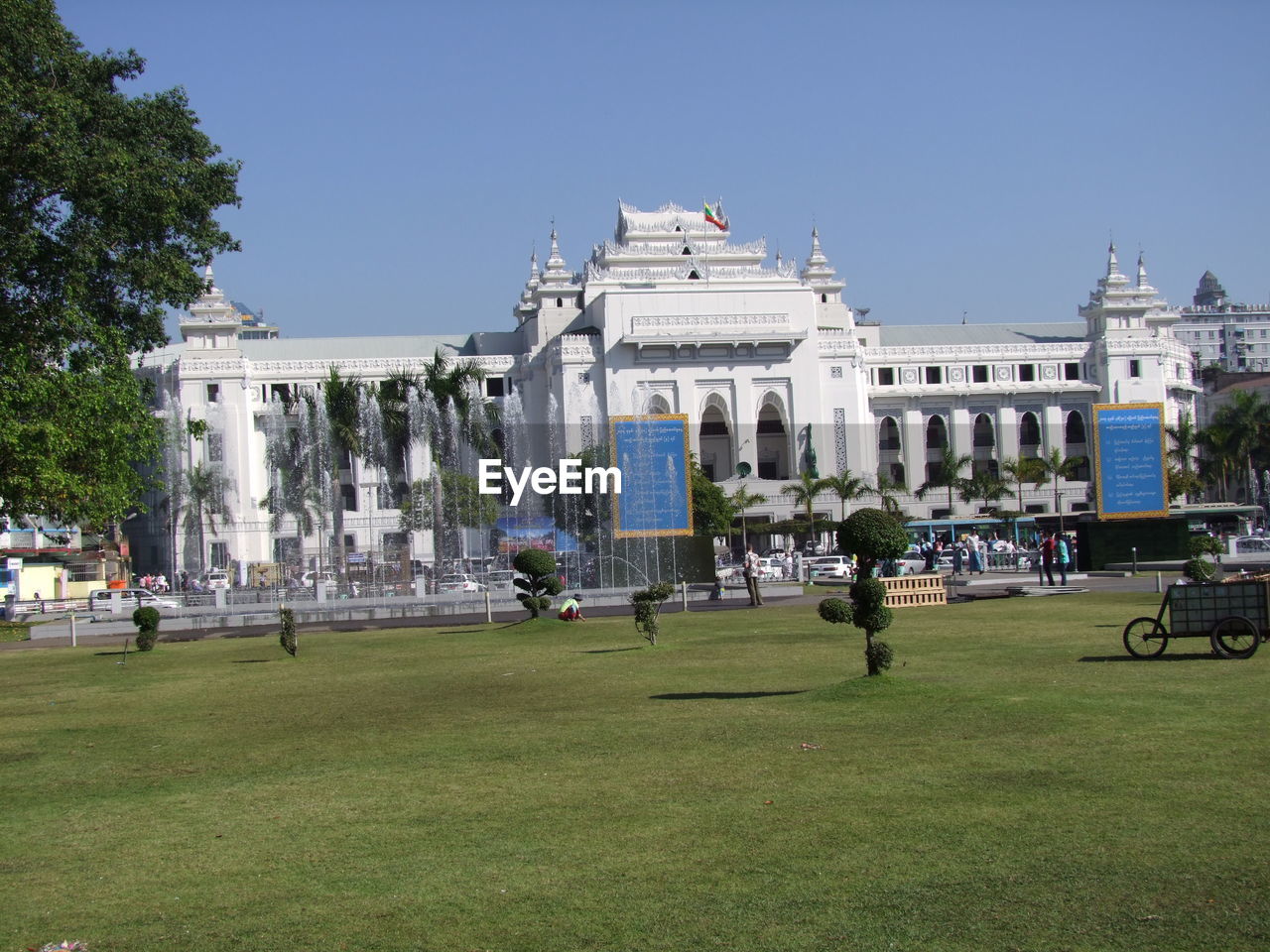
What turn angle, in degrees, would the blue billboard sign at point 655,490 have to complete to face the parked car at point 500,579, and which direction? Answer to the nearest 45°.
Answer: approximately 135° to its right

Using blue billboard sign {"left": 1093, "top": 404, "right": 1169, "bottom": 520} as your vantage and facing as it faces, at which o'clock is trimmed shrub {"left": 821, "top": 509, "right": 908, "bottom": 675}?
The trimmed shrub is roughly at 12 o'clock from the blue billboard sign.

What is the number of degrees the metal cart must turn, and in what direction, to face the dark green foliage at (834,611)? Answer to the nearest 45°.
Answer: approximately 45° to its left

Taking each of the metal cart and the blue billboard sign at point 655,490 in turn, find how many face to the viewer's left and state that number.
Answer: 1

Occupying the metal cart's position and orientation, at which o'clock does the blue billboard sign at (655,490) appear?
The blue billboard sign is roughly at 2 o'clock from the metal cart.

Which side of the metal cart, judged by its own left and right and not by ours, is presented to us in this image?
left

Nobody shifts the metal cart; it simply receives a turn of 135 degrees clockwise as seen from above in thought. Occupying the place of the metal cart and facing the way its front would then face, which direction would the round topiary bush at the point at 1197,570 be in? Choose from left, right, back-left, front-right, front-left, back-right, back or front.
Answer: front-left

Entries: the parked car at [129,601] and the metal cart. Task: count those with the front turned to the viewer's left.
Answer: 1

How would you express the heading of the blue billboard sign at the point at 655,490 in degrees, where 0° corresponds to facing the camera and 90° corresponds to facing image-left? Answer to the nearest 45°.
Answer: approximately 0°
